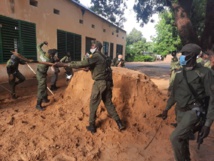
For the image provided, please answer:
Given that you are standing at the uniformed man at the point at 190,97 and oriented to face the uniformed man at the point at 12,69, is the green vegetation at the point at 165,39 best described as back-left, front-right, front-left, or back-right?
front-right

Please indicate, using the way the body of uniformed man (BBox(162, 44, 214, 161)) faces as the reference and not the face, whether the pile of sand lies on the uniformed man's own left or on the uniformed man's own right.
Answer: on the uniformed man's own right

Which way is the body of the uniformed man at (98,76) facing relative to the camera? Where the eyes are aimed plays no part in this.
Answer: to the viewer's left

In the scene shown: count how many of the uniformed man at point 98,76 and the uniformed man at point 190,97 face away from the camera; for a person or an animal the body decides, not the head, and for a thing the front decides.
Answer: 0

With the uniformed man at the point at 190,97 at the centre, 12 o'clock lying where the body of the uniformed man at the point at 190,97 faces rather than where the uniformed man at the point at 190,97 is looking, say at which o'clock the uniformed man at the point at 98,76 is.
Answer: the uniformed man at the point at 98,76 is roughly at 2 o'clock from the uniformed man at the point at 190,97.

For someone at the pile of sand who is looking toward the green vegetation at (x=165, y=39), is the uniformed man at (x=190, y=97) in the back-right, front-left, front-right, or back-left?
back-right

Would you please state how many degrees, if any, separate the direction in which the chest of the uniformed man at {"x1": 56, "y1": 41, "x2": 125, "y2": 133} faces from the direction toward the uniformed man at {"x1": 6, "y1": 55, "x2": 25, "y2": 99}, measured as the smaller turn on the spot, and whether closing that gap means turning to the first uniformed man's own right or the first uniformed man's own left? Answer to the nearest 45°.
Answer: approximately 45° to the first uniformed man's own right

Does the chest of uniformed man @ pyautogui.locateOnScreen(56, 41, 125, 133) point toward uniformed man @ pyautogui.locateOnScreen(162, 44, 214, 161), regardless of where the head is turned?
no

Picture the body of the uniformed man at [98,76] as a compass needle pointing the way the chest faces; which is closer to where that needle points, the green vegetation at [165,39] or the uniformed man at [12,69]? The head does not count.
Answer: the uniformed man

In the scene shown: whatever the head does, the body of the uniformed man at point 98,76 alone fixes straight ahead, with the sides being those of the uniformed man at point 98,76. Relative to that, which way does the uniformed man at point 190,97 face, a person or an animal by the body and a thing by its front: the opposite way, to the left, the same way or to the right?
the same way

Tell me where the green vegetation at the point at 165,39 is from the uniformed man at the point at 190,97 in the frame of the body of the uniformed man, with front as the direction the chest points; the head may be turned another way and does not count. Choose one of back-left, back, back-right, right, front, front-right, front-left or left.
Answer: back-right

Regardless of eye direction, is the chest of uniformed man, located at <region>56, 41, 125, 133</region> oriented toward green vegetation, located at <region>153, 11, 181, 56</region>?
no
